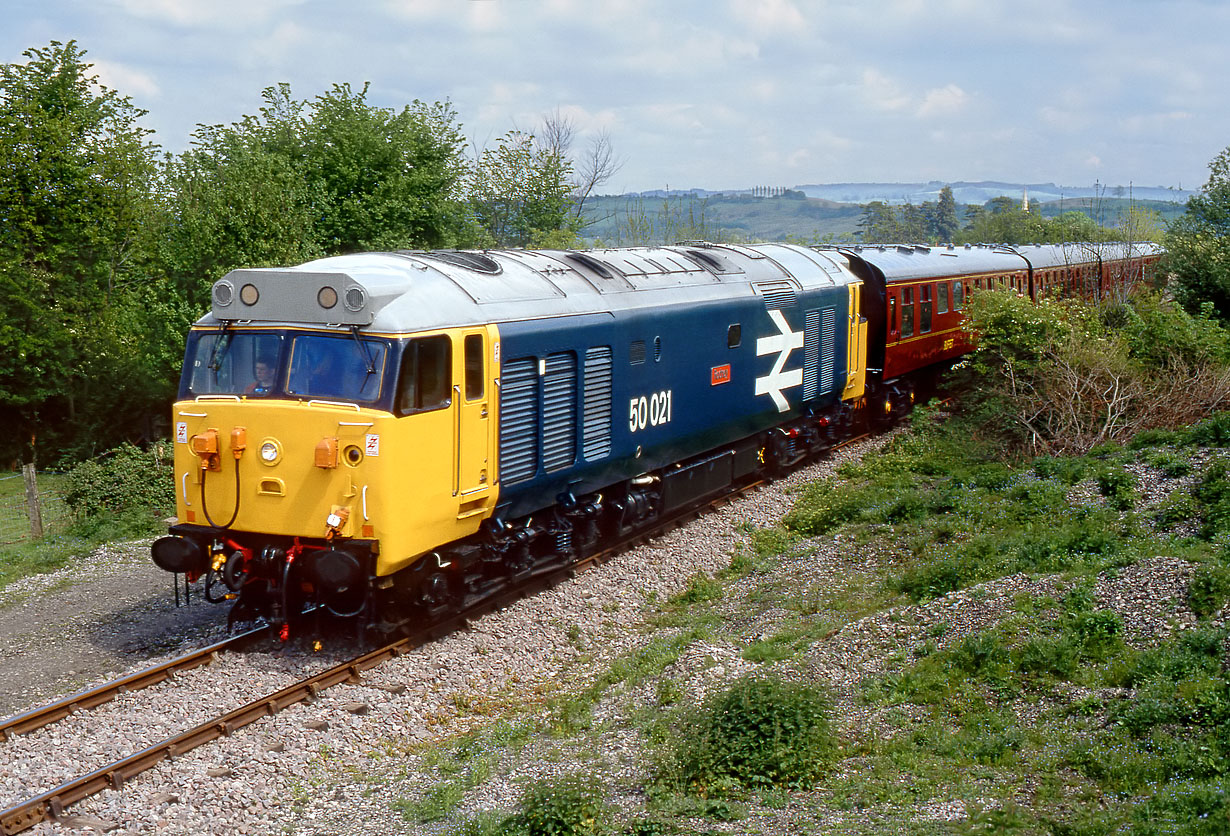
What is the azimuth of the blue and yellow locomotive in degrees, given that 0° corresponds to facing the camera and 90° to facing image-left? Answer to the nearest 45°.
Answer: approximately 45°

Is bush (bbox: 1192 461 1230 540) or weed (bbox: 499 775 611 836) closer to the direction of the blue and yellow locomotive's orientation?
the weed

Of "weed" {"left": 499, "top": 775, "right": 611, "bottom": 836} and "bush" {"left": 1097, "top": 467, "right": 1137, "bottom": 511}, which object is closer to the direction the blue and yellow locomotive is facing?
the weed

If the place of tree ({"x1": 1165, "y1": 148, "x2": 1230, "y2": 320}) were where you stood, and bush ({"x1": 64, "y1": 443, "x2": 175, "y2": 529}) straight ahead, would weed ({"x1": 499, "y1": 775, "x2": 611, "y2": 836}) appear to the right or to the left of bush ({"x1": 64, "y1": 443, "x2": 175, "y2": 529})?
left

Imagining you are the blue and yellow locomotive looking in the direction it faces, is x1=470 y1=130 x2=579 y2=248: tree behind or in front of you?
behind

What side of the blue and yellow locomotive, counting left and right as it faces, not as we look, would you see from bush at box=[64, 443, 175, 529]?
right

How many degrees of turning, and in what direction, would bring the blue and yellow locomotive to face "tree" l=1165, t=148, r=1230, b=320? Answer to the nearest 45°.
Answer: approximately 180°

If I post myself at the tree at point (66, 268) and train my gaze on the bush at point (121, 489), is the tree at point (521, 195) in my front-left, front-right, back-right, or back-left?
back-left

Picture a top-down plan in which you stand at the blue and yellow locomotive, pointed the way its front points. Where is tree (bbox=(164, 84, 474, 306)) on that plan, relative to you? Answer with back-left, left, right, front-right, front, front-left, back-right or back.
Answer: back-right
